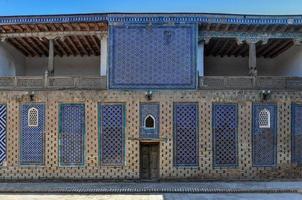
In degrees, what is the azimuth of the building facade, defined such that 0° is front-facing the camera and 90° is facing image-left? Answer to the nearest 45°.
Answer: approximately 0°
